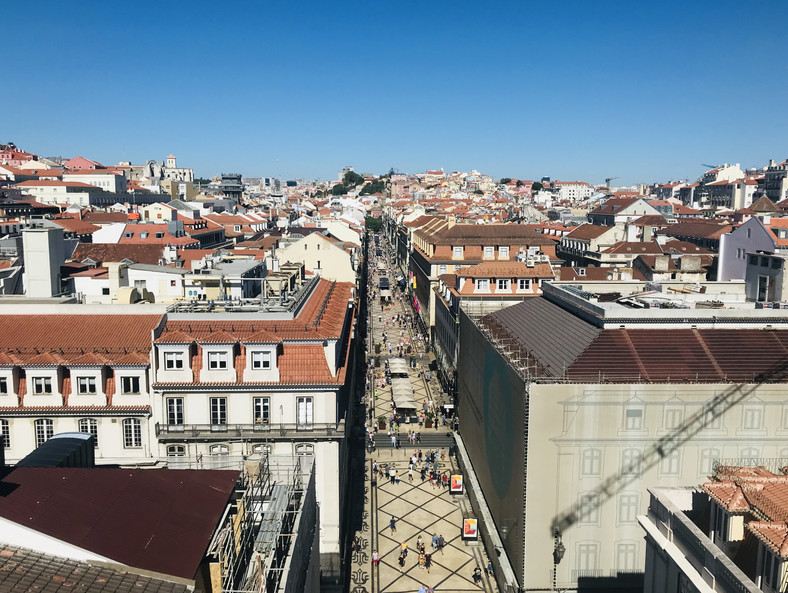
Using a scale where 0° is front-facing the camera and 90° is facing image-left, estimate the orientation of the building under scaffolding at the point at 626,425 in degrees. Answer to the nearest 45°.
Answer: approximately 0°

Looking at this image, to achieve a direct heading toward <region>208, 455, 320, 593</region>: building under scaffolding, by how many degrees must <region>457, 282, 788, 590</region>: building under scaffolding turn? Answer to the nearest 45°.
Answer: approximately 45° to its right
